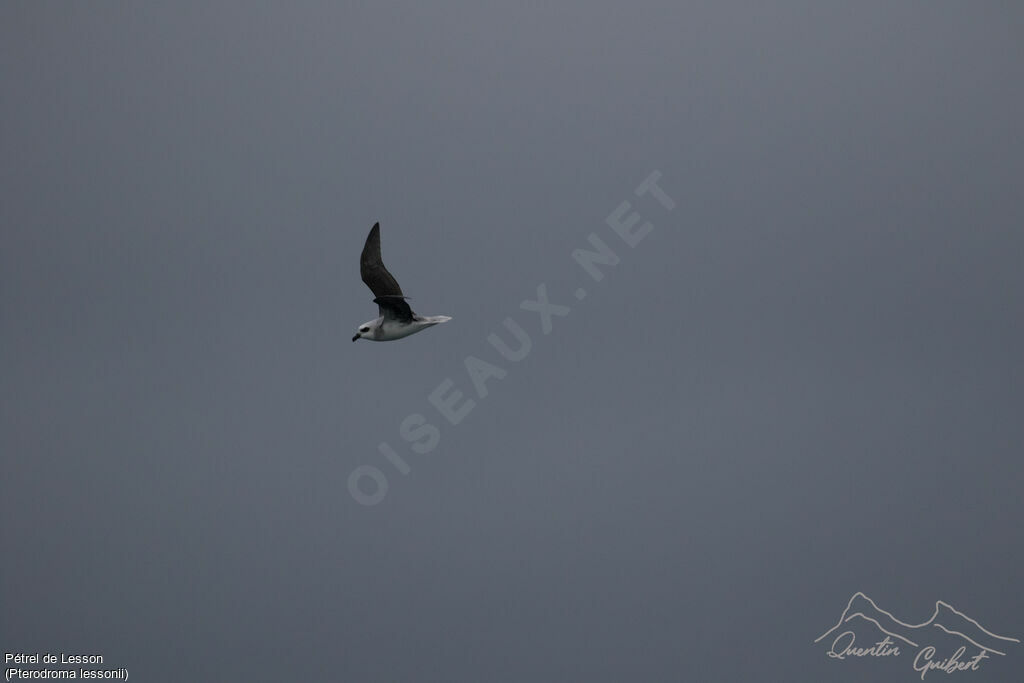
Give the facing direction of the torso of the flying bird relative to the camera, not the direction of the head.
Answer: to the viewer's left
